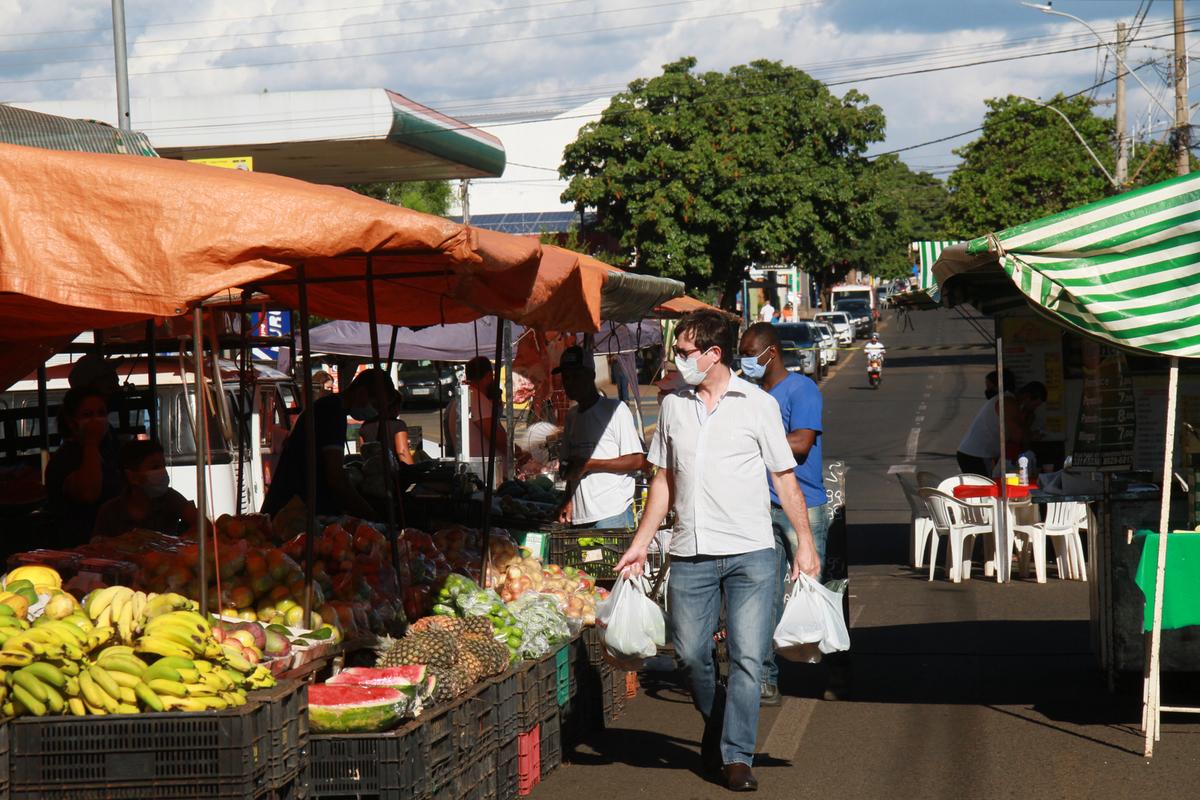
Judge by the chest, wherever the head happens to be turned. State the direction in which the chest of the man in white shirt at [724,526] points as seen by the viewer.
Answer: toward the camera

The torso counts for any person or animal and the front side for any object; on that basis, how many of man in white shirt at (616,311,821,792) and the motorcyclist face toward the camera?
2

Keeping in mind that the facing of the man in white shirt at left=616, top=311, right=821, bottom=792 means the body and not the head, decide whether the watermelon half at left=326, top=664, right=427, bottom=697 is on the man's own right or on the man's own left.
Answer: on the man's own right

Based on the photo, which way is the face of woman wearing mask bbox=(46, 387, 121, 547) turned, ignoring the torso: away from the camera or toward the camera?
toward the camera

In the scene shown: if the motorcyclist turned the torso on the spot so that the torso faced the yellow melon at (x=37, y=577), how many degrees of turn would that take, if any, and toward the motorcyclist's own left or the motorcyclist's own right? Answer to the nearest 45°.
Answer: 0° — they already face it

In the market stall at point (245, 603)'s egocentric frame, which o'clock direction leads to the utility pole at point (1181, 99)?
The utility pole is roughly at 9 o'clock from the market stall.

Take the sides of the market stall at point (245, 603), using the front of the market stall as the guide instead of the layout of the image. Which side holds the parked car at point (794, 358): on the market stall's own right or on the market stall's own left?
on the market stall's own left

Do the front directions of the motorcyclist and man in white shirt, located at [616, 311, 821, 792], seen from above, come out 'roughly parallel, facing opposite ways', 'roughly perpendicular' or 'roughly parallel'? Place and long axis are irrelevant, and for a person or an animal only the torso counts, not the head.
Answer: roughly parallel

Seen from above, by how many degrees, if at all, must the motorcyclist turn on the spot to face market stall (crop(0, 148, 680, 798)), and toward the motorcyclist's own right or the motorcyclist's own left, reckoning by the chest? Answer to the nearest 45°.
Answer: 0° — they already face it

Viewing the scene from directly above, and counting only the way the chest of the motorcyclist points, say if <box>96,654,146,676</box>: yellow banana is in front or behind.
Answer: in front

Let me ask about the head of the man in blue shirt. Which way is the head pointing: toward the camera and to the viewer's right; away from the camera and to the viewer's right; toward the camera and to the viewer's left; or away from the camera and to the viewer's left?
toward the camera and to the viewer's left

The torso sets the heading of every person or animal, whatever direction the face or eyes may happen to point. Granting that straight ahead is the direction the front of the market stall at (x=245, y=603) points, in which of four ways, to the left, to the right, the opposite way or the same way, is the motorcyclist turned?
to the right
